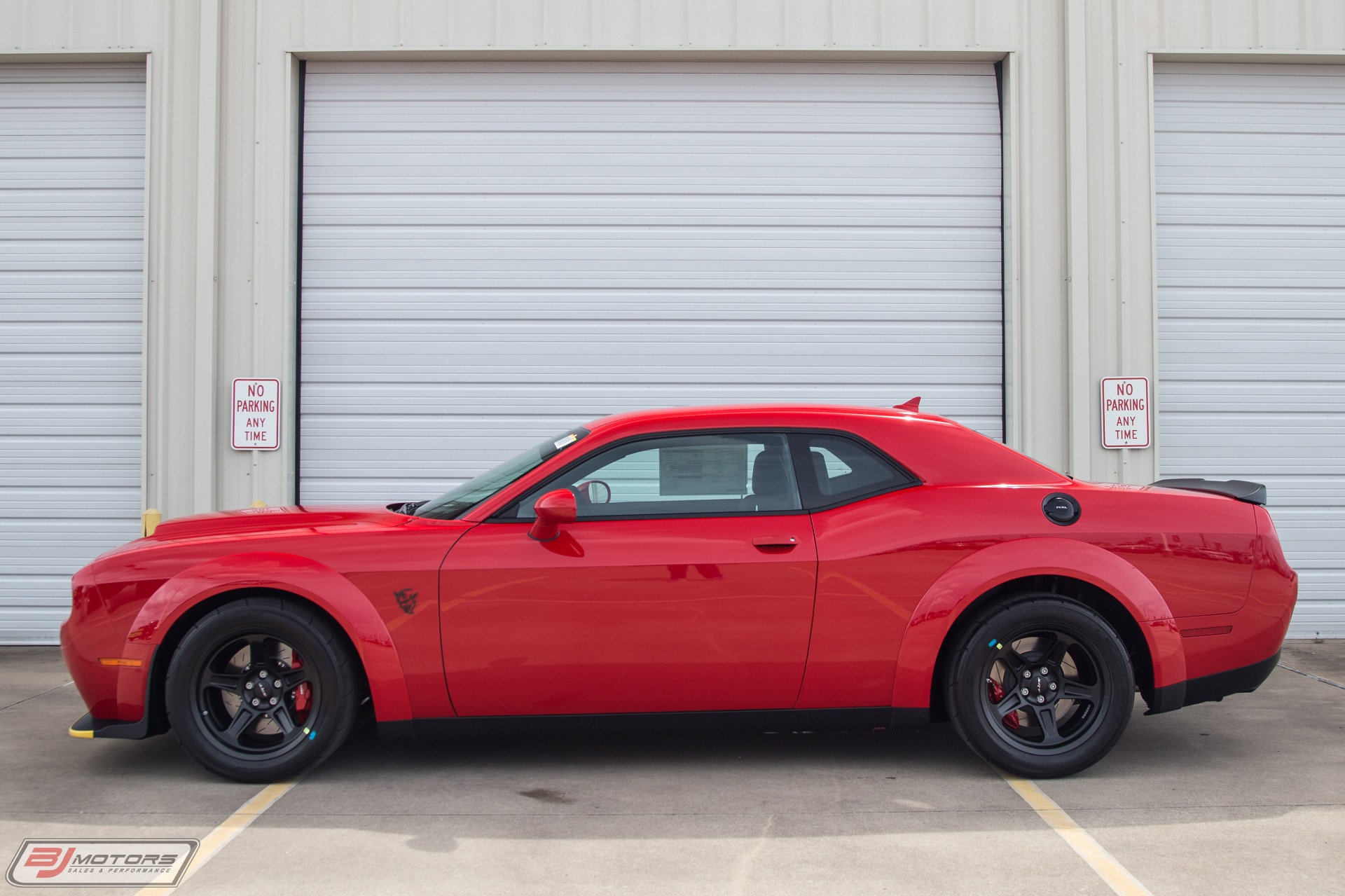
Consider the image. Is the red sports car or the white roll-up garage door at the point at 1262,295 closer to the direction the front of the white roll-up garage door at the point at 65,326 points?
the red sports car

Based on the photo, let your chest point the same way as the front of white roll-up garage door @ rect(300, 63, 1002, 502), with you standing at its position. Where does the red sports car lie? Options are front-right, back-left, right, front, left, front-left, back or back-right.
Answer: front

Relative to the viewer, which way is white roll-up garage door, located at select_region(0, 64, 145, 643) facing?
toward the camera

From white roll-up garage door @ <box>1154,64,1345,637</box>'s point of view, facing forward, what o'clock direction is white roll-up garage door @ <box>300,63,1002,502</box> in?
white roll-up garage door @ <box>300,63,1002,502</box> is roughly at 2 o'clock from white roll-up garage door @ <box>1154,64,1345,637</box>.

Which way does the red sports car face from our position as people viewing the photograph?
facing to the left of the viewer

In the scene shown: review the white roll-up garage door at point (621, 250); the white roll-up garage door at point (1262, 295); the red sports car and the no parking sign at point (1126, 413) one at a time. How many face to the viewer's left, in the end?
1

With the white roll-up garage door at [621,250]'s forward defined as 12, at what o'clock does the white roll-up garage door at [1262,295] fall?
the white roll-up garage door at [1262,295] is roughly at 9 o'clock from the white roll-up garage door at [621,250].

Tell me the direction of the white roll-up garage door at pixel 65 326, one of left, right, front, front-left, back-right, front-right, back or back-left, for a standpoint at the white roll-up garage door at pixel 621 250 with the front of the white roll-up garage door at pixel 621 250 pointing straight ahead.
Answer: right

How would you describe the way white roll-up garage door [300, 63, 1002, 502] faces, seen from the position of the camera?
facing the viewer

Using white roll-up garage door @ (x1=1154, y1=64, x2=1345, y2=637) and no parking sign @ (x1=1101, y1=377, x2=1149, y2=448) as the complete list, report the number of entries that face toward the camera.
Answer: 2

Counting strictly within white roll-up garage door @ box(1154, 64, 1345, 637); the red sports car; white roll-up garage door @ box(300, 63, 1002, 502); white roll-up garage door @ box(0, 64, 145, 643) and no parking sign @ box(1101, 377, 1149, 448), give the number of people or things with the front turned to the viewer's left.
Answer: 1
